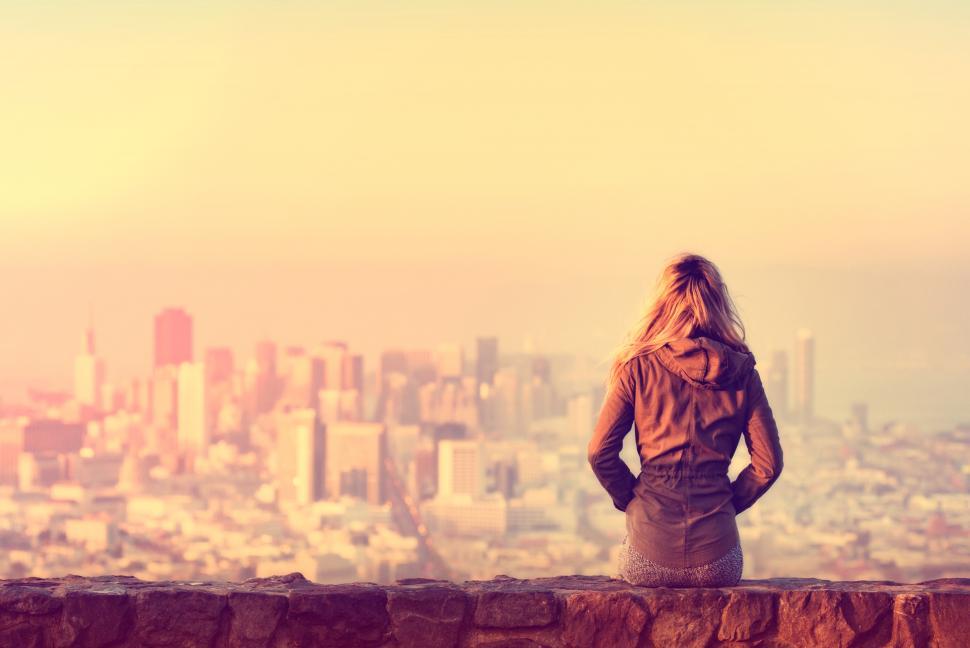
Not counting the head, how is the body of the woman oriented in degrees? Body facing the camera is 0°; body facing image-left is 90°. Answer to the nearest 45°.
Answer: approximately 180°

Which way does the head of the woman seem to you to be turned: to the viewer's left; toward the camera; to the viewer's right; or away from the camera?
away from the camera
